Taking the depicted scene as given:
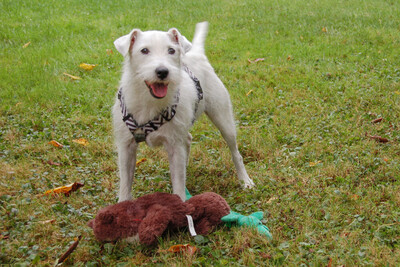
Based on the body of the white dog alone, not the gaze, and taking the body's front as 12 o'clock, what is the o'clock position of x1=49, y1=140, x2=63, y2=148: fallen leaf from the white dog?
The fallen leaf is roughly at 3 o'clock from the white dog.

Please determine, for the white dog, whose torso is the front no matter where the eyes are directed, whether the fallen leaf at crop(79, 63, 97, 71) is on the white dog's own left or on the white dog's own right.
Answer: on the white dog's own right

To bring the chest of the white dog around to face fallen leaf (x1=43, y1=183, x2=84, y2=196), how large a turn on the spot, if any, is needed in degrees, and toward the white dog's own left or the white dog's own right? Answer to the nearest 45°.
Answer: approximately 45° to the white dog's own right

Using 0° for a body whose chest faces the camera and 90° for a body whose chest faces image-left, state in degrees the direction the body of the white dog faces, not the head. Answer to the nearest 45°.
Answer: approximately 45°

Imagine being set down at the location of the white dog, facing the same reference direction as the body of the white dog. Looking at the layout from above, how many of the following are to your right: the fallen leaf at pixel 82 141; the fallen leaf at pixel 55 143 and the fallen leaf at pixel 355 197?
2

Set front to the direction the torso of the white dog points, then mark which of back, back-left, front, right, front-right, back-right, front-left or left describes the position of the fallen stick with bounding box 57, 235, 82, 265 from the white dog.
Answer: front

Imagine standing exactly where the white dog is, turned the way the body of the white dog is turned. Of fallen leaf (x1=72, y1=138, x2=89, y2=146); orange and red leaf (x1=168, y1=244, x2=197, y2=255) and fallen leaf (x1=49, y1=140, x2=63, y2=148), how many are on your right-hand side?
2

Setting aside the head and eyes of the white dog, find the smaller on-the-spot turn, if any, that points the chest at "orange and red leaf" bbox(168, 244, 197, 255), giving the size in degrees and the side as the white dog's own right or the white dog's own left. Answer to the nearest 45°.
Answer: approximately 45° to the white dog's own left

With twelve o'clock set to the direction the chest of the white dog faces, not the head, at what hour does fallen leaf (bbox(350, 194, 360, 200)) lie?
The fallen leaf is roughly at 8 o'clock from the white dog.
